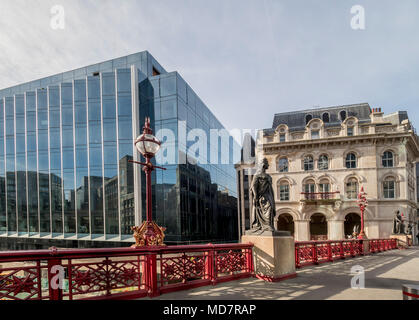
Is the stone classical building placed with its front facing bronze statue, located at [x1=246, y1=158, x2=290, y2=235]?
yes

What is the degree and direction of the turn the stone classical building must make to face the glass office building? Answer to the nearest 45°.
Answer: approximately 45° to its right

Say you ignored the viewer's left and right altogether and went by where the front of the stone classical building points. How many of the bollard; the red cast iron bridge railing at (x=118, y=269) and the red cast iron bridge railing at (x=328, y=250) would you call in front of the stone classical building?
3

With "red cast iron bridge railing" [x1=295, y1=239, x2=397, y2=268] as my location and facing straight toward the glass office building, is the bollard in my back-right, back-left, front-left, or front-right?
back-left

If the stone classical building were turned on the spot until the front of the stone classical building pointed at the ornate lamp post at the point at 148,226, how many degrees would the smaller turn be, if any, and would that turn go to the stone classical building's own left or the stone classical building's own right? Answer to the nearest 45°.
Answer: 0° — it already faces it

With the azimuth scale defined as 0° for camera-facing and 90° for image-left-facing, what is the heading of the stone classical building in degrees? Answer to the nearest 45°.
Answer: approximately 0°

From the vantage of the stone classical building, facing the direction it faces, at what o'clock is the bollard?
The bollard is roughly at 12 o'clock from the stone classical building.

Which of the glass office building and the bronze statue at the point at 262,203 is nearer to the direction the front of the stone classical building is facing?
the bronze statue
